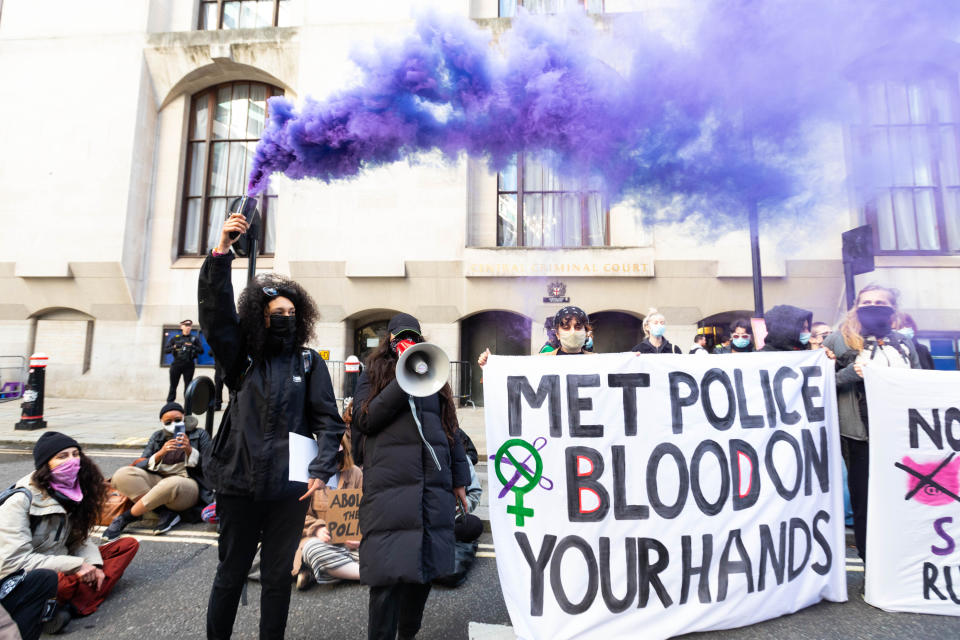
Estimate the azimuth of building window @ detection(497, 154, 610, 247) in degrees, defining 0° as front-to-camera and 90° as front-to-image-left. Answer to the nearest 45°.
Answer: approximately 0°

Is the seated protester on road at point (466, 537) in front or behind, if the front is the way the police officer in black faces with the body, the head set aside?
in front

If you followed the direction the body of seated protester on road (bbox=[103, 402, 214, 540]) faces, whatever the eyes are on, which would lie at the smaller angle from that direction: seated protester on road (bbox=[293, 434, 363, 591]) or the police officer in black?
the seated protester on road

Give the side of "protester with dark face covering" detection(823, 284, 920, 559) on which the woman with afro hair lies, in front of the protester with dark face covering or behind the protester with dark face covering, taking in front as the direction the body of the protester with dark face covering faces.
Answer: in front

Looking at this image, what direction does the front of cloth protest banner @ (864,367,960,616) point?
toward the camera

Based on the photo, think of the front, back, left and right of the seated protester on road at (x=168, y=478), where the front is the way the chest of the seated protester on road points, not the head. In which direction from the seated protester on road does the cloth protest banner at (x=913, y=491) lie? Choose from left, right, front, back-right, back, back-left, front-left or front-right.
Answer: left

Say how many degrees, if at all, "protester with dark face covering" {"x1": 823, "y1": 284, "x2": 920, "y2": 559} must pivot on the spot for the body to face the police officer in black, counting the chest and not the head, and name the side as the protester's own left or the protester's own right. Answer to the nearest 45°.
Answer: approximately 90° to the protester's own right

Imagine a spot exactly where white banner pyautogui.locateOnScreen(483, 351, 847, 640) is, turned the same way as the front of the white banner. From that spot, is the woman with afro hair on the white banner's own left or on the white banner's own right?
on the white banner's own right

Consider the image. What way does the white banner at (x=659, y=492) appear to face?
toward the camera

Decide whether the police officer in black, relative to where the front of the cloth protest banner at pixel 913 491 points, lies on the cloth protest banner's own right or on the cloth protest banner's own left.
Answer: on the cloth protest banner's own right

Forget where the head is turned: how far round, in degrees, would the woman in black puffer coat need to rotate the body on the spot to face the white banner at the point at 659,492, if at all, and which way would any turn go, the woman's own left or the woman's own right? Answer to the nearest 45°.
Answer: approximately 45° to the woman's own left
